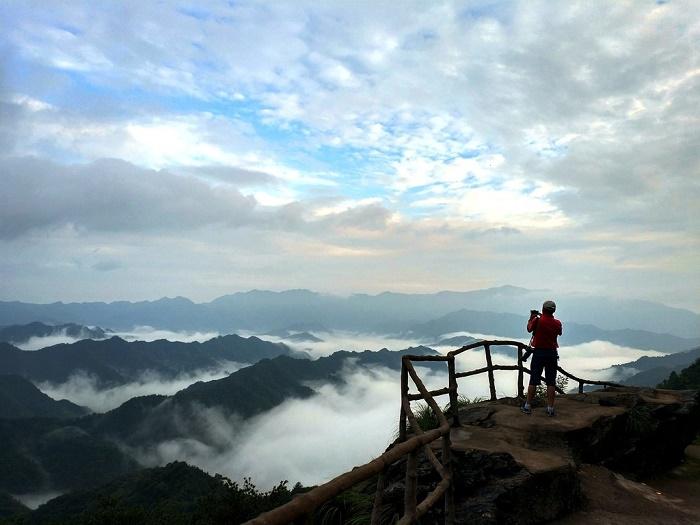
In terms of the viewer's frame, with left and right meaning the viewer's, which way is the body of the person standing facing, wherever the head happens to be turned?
facing away from the viewer and to the left of the viewer
